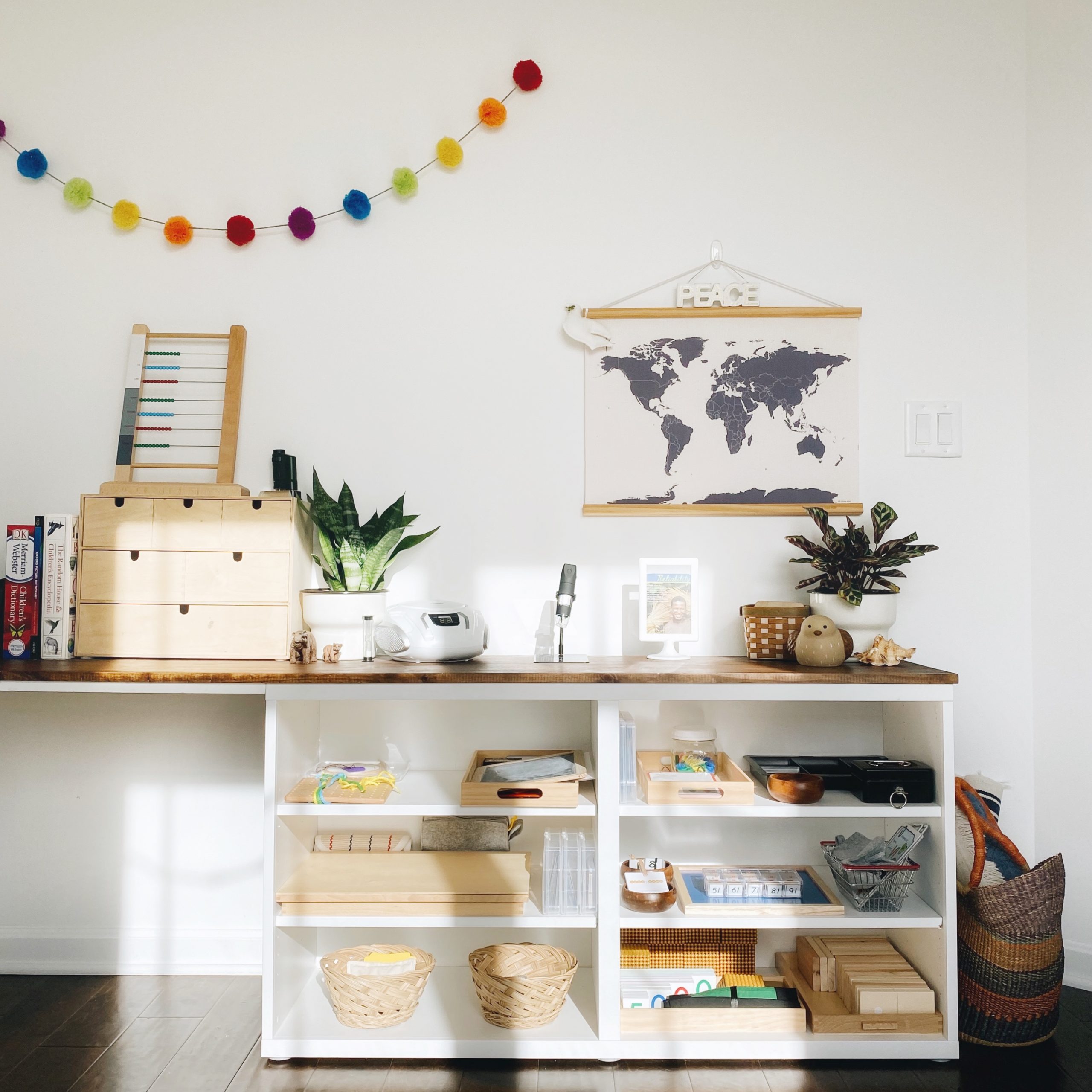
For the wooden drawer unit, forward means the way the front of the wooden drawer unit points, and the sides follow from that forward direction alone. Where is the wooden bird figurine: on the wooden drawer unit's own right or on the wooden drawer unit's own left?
on the wooden drawer unit's own left

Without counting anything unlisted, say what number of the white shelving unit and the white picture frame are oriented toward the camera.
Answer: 2

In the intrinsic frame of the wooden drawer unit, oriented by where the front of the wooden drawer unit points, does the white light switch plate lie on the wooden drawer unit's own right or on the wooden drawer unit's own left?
on the wooden drawer unit's own left

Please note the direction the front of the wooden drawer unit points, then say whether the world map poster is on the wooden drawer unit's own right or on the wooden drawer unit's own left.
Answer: on the wooden drawer unit's own left

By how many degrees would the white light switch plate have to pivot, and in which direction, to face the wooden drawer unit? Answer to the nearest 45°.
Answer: approximately 45° to its right

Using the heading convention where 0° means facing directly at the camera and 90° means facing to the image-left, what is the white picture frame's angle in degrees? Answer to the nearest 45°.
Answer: approximately 0°
